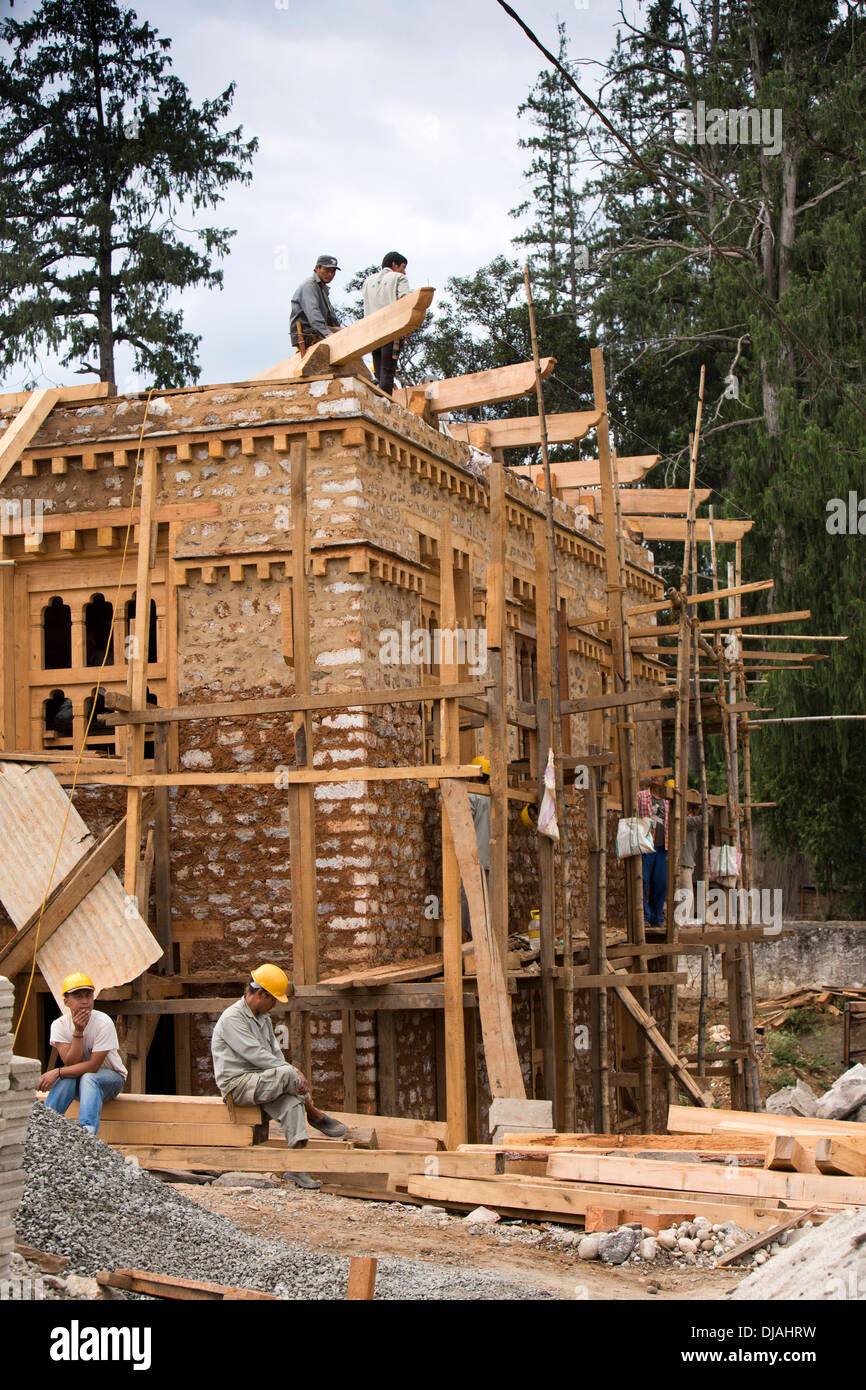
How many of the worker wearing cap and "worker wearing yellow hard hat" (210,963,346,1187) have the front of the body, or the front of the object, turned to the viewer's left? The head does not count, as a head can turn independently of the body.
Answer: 0

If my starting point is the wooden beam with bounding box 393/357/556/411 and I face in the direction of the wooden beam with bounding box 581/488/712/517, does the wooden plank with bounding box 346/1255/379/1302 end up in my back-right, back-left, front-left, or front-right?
back-right

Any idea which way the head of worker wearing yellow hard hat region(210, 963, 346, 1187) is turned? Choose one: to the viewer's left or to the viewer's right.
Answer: to the viewer's right

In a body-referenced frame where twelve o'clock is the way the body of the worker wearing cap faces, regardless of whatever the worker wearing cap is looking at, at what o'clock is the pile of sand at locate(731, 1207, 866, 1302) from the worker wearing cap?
The pile of sand is roughly at 1 o'clock from the worker wearing cap.

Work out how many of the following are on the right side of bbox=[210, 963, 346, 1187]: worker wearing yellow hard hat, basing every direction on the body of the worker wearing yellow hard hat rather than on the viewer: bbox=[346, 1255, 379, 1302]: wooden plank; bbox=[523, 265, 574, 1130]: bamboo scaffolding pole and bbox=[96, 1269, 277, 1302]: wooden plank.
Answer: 2

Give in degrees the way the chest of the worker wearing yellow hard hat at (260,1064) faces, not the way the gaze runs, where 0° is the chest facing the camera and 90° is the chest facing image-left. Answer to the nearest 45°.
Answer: approximately 270°
